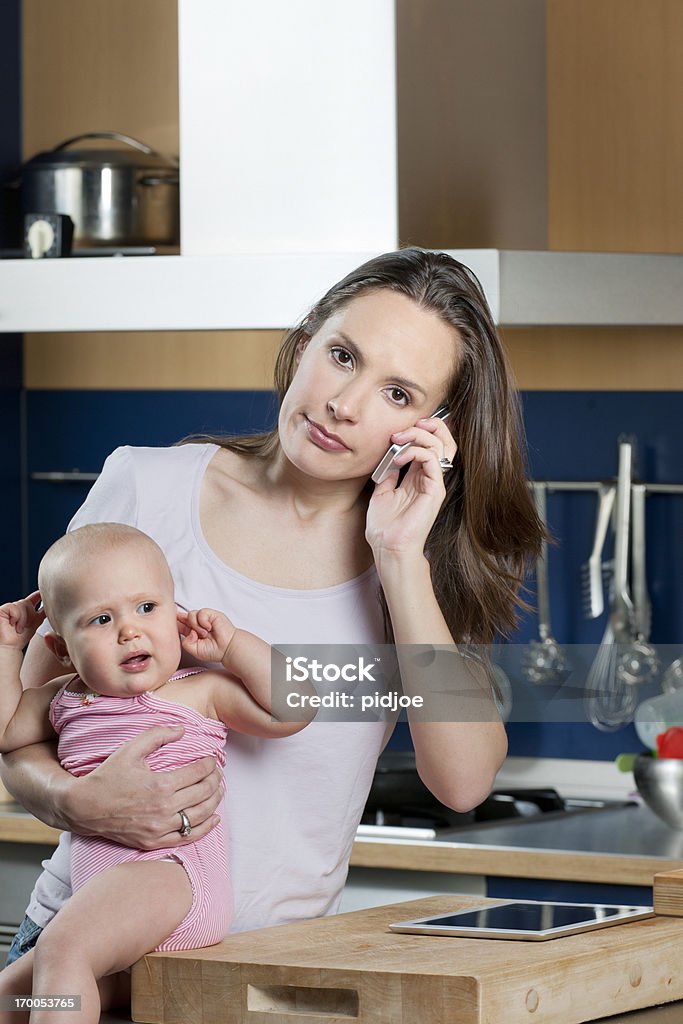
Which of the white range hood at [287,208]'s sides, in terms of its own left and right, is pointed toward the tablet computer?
front

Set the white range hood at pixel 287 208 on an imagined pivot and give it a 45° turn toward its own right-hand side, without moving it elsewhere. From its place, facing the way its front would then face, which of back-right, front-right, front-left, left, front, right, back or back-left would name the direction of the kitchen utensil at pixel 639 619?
back

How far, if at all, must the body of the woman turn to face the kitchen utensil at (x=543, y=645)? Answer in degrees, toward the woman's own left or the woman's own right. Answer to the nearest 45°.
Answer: approximately 180°

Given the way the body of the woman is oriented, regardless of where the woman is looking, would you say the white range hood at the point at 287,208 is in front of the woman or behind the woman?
behind

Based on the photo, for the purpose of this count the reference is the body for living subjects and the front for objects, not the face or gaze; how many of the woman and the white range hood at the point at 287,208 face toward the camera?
2

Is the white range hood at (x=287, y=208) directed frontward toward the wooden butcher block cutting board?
yes

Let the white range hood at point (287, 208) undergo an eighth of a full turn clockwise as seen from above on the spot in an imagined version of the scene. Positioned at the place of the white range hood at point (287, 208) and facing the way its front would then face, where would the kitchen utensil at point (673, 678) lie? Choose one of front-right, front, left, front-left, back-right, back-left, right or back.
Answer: back

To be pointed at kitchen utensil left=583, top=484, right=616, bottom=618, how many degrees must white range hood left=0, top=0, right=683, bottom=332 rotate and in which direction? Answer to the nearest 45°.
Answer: approximately 135° to its left

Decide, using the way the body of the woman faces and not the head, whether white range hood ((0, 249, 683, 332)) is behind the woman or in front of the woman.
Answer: behind

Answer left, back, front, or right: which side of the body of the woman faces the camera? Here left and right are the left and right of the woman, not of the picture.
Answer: front

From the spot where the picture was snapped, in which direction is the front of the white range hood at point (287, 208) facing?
facing the viewer
